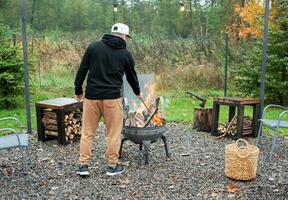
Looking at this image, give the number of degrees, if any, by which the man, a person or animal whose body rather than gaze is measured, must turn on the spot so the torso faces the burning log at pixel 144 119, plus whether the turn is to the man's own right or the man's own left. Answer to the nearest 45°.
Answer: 0° — they already face it

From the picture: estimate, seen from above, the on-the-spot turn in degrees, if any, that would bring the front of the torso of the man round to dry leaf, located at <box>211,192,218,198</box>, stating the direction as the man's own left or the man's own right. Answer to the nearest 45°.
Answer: approximately 90° to the man's own right

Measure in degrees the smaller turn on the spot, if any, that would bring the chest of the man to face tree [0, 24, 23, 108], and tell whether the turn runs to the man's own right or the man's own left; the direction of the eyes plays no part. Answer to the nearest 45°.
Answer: approximately 90° to the man's own left

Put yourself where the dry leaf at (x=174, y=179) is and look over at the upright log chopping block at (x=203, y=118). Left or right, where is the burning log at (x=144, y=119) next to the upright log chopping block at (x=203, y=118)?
left

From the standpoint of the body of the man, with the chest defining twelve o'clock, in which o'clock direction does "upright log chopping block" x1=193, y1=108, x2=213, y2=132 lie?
The upright log chopping block is roughly at 12 o'clock from the man.

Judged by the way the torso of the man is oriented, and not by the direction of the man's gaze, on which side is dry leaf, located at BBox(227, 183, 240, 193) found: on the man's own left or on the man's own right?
on the man's own right

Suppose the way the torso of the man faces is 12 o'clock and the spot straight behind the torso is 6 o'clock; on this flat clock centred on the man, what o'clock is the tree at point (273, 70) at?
The tree is roughly at 12 o'clock from the man.

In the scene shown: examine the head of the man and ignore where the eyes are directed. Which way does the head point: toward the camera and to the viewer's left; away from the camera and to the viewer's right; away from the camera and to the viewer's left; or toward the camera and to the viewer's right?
away from the camera and to the viewer's right

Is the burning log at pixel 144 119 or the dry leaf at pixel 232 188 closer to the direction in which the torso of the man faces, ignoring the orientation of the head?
the burning log

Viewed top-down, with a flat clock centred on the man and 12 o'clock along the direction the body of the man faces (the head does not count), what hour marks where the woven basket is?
The woven basket is roughly at 2 o'clock from the man.

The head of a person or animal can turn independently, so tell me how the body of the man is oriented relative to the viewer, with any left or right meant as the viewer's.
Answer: facing away from the viewer and to the right of the viewer
